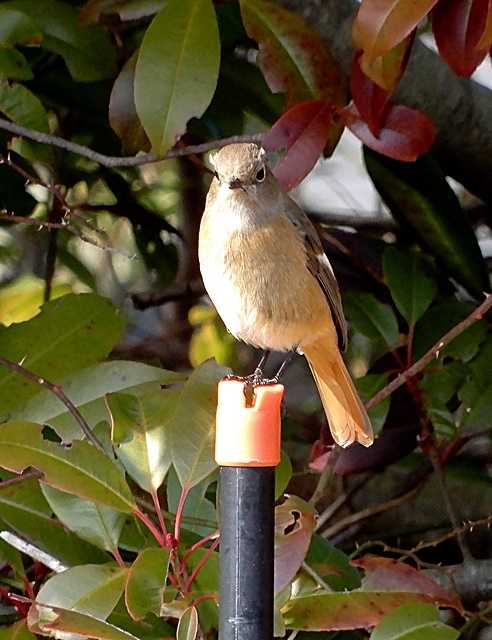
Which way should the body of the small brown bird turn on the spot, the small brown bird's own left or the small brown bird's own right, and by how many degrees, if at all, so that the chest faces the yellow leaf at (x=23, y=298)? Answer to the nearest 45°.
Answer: approximately 90° to the small brown bird's own right

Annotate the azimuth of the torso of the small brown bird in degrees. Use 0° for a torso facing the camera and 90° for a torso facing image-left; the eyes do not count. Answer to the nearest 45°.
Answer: approximately 45°
